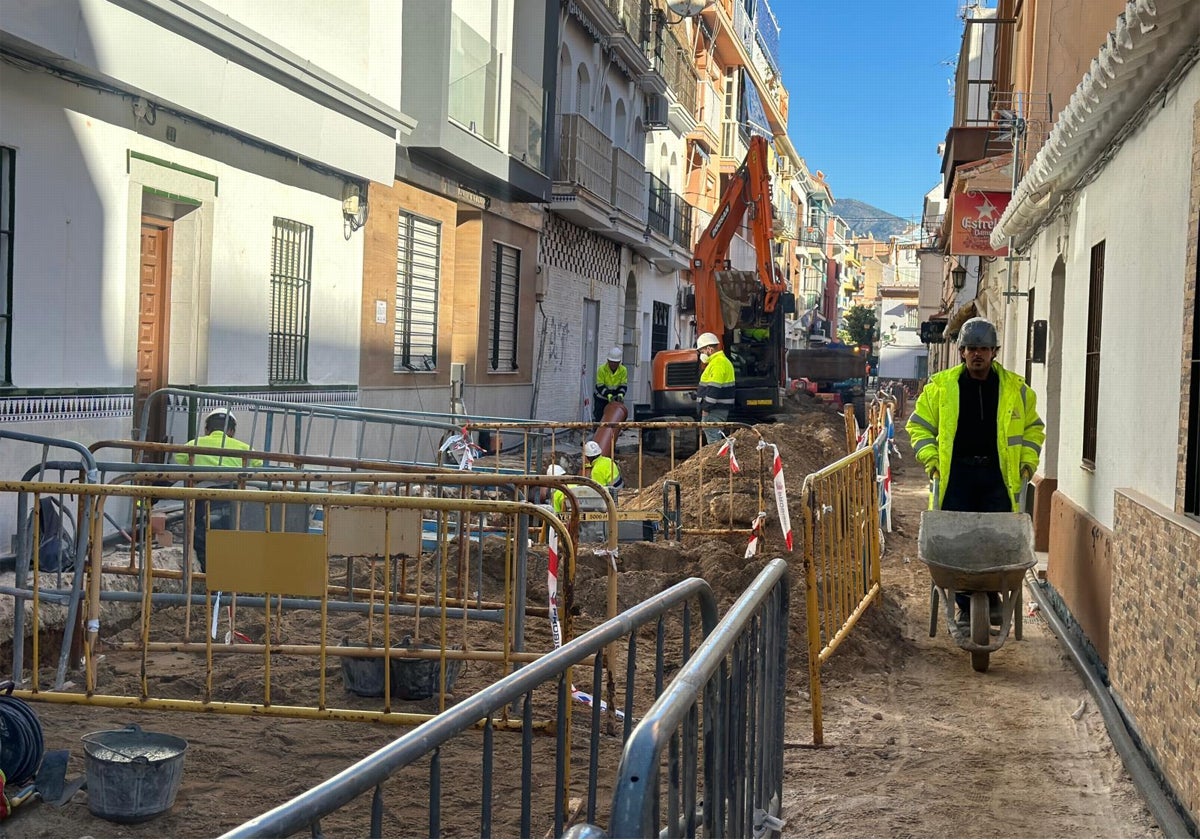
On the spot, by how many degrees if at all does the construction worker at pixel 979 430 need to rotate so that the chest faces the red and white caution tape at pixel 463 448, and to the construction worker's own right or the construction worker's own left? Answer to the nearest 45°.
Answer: approximately 135° to the construction worker's own right

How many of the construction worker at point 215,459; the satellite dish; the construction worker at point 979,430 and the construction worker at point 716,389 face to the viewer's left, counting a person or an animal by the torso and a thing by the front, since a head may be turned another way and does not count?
1

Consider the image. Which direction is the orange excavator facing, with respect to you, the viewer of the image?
facing the viewer and to the right of the viewer

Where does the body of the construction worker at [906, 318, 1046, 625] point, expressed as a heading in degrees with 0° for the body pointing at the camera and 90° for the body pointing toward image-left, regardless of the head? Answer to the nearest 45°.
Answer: approximately 0°

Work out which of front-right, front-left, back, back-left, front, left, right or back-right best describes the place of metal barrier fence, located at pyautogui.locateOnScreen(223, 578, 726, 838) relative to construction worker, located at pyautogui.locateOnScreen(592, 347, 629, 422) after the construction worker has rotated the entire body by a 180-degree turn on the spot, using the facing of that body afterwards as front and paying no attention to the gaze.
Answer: back
